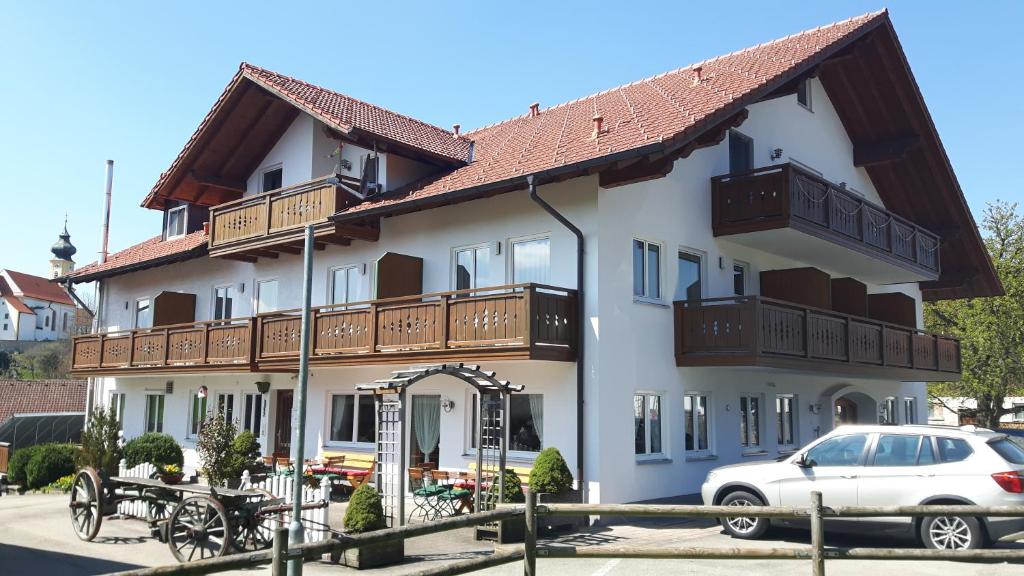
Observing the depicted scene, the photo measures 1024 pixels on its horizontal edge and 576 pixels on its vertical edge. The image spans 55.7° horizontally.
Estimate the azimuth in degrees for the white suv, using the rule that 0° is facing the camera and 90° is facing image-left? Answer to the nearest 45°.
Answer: approximately 90°

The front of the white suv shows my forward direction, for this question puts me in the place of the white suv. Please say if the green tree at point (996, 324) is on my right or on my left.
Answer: on my right

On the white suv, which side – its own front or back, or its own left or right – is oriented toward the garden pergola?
front

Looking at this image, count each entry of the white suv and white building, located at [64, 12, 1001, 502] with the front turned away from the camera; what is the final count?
0

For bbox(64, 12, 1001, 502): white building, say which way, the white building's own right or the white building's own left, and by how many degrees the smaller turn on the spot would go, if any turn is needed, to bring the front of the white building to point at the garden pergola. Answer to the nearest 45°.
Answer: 0° — it already faces it

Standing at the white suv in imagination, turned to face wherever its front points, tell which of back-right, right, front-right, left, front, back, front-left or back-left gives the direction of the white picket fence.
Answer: front

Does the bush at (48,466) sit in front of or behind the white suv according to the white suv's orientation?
in front

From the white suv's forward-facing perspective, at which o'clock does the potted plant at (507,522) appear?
The potted plant is roughly at 12 o'clock from the white suv.
